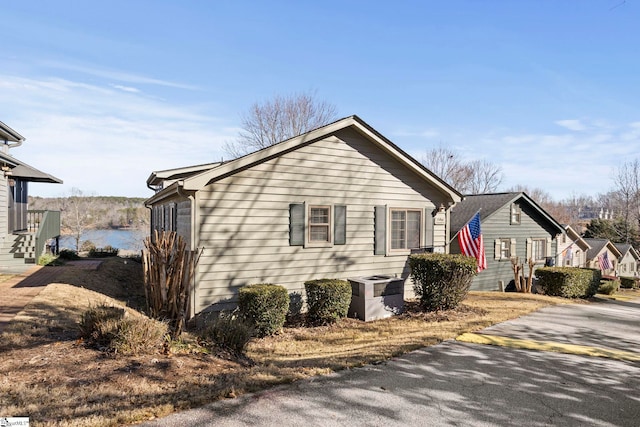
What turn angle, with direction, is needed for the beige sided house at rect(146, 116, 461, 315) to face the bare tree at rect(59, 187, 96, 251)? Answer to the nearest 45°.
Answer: approximately 180°

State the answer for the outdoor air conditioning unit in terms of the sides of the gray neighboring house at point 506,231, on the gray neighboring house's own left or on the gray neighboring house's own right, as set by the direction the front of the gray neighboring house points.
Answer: on the gray neighboring house's own right

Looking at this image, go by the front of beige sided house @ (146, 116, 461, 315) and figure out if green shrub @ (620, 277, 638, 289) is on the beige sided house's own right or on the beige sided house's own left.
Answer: on the beige sided house's own left

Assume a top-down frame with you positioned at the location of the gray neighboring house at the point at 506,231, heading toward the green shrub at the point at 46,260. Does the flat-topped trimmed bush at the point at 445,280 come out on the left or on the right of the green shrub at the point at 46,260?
left

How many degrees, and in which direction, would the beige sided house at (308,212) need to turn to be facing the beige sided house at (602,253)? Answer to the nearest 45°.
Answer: approximately 90° to its left

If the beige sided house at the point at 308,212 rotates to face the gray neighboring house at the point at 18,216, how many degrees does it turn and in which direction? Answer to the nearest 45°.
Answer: approximately 90° to its right

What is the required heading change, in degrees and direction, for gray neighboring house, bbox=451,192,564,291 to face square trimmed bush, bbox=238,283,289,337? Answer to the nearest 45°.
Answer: approximately 45° to its right
